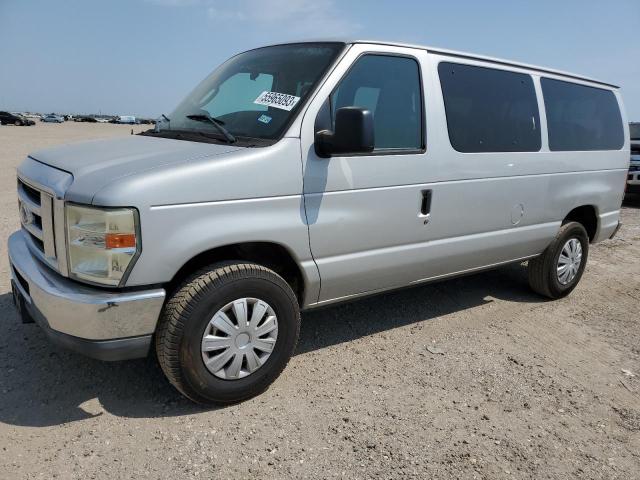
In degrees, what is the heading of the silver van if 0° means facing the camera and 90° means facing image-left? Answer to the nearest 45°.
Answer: approximately 45°

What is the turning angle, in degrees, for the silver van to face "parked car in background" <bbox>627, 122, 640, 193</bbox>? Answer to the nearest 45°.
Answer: approximately 180°
